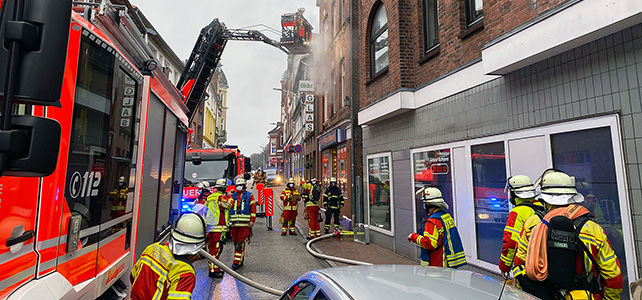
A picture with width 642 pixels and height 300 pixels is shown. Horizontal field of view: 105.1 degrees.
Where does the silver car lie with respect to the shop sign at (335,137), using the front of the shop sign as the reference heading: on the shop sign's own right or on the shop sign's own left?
on the shop sign's own left

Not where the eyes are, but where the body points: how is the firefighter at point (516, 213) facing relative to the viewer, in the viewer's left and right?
facing away from the viewer and to the left of the viewer

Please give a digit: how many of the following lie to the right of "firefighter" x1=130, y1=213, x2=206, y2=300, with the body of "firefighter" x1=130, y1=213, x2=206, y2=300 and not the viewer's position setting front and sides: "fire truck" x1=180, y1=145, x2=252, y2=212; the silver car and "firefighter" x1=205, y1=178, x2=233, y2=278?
1

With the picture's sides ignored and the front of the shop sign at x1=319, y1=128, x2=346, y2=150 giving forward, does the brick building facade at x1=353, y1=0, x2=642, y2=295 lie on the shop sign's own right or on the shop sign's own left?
on the shop sign's own left

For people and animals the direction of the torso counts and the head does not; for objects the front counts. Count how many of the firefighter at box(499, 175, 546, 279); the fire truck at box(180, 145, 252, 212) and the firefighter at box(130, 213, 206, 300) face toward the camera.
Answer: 1

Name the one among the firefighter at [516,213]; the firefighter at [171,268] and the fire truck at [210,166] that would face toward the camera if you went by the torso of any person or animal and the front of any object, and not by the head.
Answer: the fire truck

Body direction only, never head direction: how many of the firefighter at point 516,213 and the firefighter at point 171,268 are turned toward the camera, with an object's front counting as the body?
0

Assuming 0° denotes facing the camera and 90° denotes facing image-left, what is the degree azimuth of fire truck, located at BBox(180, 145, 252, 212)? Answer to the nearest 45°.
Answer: approximately 0°

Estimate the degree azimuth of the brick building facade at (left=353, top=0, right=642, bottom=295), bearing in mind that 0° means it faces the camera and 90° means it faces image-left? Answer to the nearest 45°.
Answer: approximately 45°

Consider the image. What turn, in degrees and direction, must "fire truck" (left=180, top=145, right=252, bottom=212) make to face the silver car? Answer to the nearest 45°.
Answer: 0° — it already faces it
